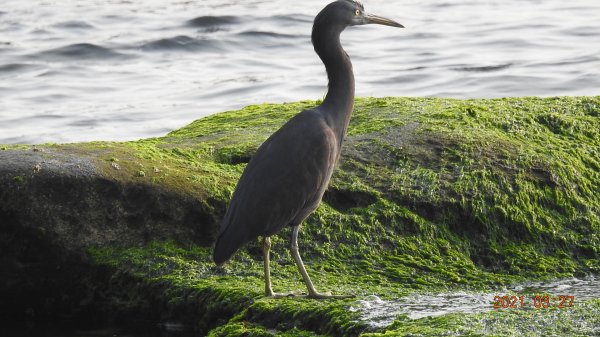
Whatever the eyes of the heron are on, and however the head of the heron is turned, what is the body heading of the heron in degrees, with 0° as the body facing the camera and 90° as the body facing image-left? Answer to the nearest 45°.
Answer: approximately 270°
